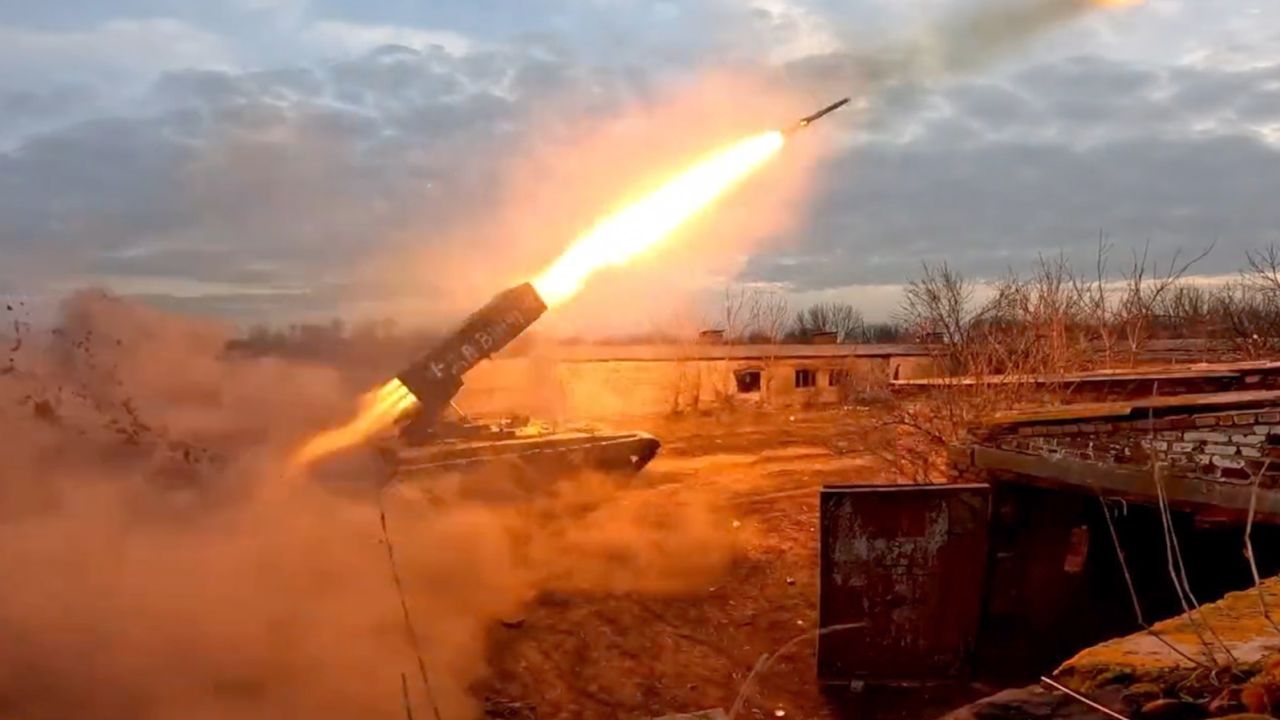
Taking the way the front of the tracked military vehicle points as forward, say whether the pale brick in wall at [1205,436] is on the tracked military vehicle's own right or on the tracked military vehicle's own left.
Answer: on the tracked military vehicle's own right

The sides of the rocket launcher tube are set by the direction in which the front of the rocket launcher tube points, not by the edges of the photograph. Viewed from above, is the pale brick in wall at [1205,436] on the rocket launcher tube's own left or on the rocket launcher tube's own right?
on the rocket launcher tube's own right

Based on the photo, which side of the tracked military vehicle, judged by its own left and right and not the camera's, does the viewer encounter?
right

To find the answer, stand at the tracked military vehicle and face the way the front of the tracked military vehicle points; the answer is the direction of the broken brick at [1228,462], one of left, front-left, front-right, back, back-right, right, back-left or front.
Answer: front-right

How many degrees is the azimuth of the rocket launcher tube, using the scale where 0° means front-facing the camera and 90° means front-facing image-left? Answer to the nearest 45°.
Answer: approximately 270°

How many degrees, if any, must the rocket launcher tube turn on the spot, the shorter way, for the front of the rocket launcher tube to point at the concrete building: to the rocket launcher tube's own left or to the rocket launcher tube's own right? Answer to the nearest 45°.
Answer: approximately 90° to the rocket launcher tube's own left

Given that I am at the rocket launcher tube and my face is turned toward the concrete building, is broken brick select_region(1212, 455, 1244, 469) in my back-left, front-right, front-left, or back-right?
back-right
